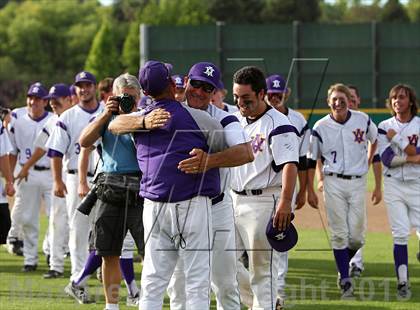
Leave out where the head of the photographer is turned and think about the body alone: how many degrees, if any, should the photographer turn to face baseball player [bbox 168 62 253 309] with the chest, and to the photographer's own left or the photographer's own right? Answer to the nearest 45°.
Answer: approximately 45° to the photographer's own left

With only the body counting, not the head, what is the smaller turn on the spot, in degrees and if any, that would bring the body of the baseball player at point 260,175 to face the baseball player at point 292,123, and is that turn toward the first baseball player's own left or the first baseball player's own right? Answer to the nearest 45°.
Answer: approximately 135° to the first baseball player's own right

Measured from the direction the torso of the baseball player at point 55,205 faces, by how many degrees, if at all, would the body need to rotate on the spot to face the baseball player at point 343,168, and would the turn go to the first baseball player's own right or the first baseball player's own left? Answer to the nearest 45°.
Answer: approximately 90° to the first baseball player's own left
